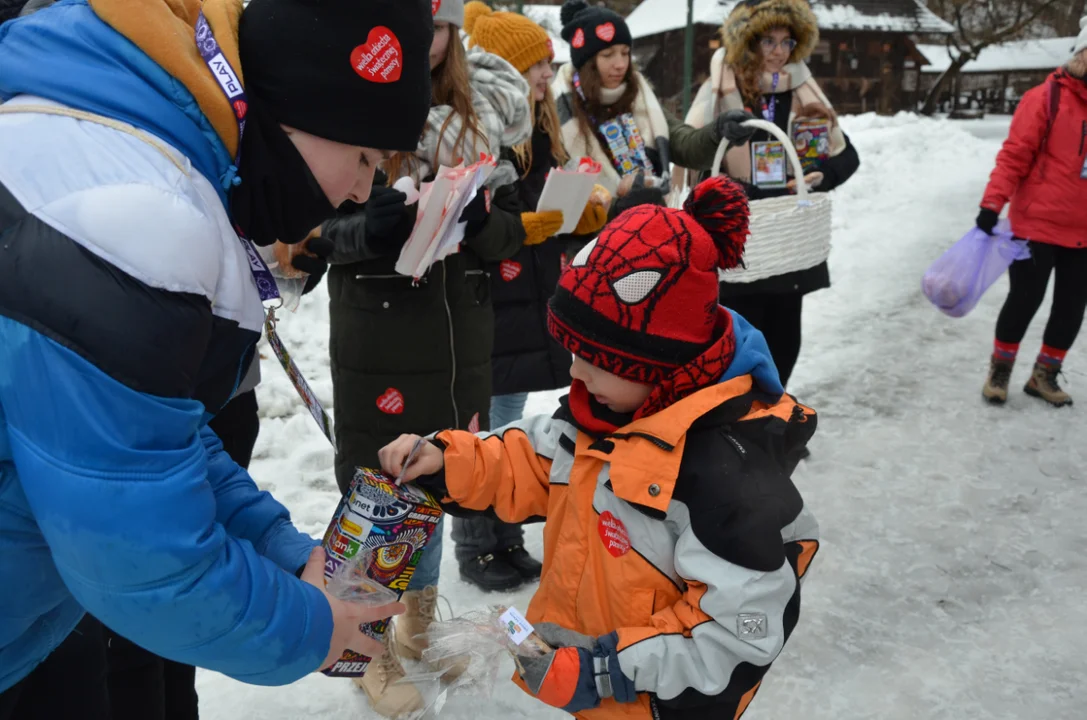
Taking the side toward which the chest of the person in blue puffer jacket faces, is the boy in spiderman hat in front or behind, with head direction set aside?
in front

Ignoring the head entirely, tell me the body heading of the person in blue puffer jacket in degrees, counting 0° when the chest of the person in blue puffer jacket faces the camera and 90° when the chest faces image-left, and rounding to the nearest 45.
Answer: approximately 270°

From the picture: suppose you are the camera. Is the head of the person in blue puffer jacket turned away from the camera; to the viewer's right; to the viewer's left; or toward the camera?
to the viewer's right

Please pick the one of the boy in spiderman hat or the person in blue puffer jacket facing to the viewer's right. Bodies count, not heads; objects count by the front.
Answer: the person in blue puffer jacket

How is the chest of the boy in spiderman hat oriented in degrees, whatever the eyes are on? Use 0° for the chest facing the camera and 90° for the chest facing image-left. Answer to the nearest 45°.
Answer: approximately 45°

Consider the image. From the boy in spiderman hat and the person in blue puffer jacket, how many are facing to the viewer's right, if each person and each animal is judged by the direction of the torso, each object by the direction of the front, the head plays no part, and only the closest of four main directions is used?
1

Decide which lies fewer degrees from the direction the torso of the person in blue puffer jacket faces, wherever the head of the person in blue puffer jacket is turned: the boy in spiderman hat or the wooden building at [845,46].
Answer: the boy in spiderman hat

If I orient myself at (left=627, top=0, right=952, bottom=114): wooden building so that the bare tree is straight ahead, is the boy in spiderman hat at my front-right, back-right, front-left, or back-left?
back-right

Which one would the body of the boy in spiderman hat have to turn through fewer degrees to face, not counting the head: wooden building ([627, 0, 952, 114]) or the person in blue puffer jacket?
the person in blue puffer jacket

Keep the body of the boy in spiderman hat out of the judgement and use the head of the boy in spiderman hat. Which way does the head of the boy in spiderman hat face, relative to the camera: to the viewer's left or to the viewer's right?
to the viewer's left

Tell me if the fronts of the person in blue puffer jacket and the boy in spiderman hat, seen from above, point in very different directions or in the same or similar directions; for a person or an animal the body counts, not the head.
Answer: very different directions

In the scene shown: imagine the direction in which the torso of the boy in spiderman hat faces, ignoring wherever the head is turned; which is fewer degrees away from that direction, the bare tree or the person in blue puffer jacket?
the person in blue puffer jacket
